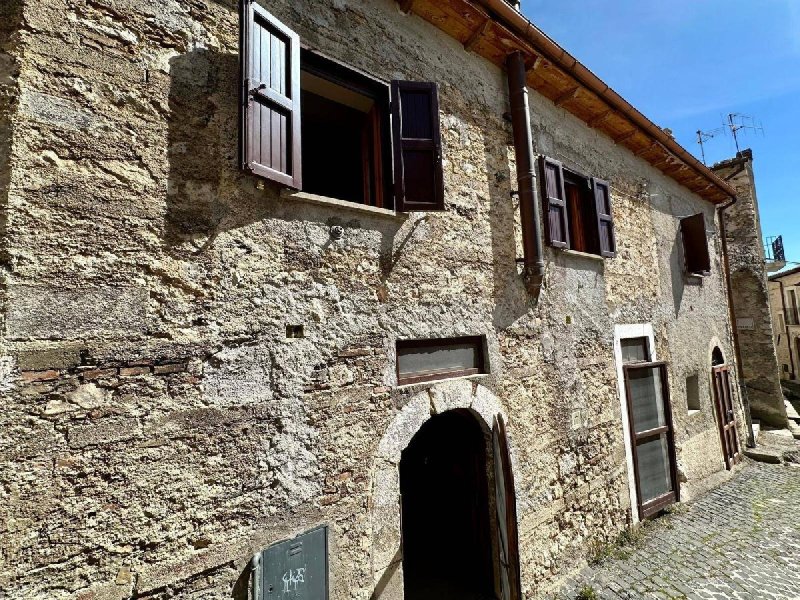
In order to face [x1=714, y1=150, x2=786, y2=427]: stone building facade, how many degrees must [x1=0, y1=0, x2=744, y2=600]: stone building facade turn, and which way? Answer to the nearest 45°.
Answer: approximately 90° to its left

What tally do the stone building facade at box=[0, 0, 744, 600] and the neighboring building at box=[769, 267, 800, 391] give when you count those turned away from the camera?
0

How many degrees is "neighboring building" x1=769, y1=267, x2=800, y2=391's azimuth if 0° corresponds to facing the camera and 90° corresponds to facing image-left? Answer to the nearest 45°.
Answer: approximately 45°

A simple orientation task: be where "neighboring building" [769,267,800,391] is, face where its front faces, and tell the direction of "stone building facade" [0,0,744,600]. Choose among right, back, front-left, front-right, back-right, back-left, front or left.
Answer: front-left

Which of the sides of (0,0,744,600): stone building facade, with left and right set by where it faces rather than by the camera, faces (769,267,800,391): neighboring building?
left

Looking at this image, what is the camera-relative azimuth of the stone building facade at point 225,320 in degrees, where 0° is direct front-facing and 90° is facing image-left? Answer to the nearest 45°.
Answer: approximately 315°

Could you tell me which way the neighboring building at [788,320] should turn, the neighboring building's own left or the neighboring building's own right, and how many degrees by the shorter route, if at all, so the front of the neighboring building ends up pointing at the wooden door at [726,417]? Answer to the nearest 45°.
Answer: approximately 45° to the neighboring building's own left
